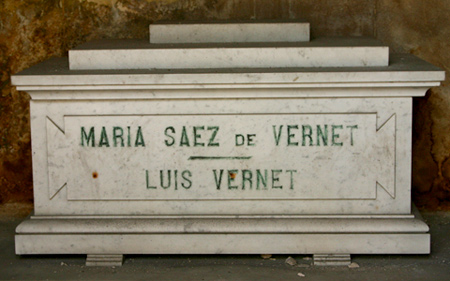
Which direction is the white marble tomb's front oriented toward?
toward the camera
